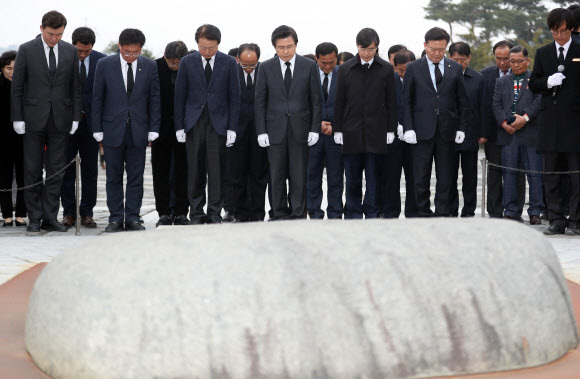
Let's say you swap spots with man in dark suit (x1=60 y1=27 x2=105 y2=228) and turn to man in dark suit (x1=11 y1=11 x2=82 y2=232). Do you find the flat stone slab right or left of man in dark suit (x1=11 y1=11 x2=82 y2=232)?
left

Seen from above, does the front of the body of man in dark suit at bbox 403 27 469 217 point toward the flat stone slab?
yes

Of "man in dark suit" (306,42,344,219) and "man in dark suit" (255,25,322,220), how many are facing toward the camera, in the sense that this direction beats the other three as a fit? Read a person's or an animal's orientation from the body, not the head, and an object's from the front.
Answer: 2

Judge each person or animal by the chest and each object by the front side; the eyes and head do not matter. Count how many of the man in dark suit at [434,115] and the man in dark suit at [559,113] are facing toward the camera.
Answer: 2

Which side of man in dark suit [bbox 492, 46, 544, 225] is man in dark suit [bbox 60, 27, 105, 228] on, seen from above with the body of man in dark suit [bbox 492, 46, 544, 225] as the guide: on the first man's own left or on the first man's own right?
on the first man's own right

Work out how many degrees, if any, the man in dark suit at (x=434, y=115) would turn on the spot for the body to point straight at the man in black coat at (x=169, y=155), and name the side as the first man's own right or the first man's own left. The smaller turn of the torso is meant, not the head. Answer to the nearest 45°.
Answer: approximately 90° to the first man's own right

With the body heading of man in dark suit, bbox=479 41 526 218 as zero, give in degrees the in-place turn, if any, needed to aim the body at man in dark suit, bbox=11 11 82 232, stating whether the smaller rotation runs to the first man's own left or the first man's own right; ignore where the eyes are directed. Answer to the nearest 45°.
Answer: approximately 45° to the first man's own right

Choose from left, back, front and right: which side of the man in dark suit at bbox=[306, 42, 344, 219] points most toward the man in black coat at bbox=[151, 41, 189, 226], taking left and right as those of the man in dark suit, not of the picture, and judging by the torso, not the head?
right
